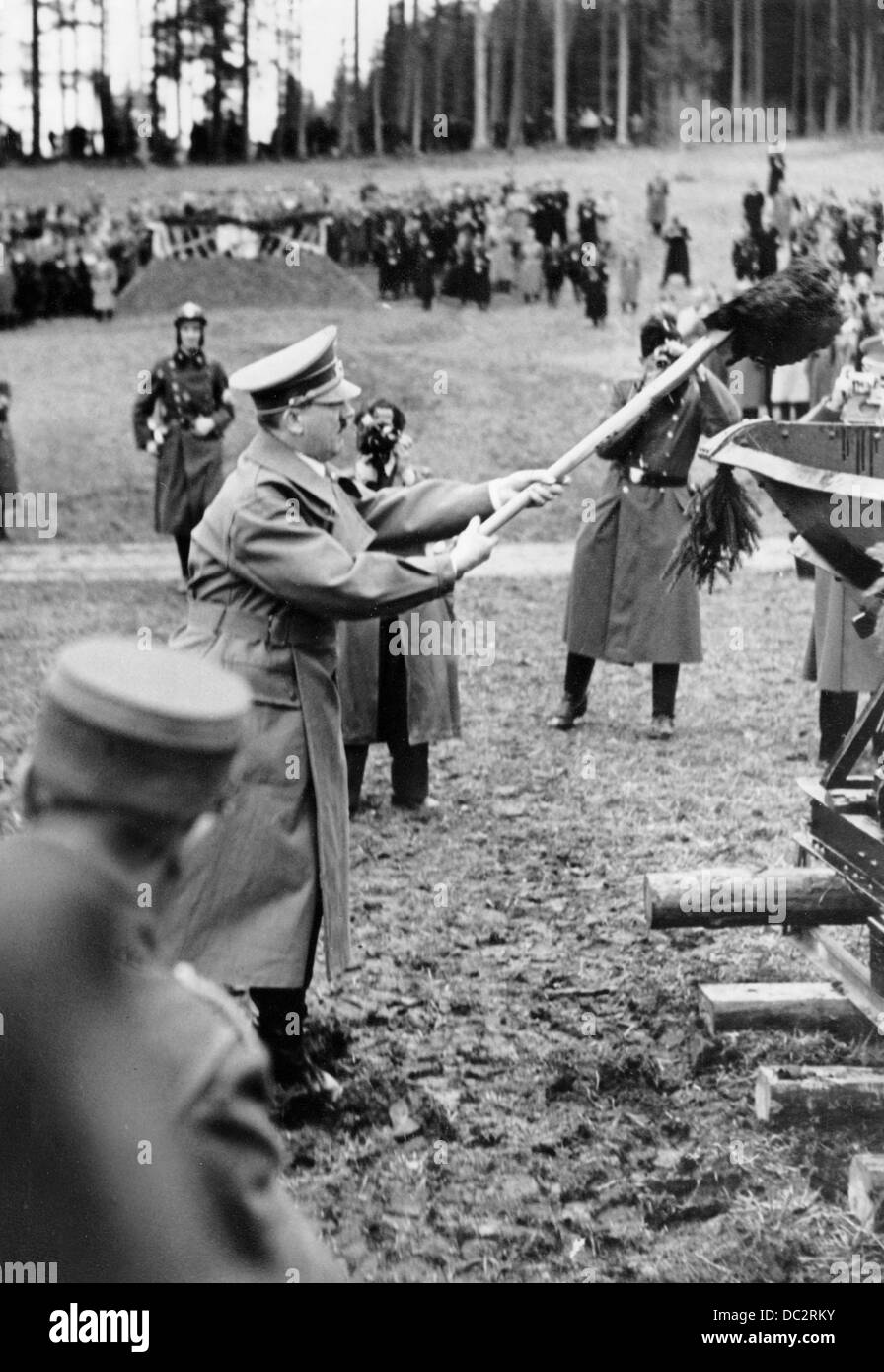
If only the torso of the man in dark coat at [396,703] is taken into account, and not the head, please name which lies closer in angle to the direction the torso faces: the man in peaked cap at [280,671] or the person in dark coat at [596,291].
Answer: the man in peaked cap

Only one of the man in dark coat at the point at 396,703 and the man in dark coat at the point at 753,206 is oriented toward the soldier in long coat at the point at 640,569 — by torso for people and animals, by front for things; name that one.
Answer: the man in dark coat at the point at 753,206

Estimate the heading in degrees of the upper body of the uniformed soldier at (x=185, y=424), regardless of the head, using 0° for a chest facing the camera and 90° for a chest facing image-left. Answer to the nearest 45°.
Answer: approximately 0°

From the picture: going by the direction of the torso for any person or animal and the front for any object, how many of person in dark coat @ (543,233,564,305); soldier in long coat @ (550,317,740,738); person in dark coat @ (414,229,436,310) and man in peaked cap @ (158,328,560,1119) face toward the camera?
3

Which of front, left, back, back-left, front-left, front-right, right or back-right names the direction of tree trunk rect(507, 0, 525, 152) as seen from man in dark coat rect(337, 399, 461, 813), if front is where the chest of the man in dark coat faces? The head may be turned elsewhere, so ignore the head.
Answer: back

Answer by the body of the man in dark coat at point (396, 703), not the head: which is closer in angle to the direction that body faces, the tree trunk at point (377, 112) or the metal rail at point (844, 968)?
the metal rail

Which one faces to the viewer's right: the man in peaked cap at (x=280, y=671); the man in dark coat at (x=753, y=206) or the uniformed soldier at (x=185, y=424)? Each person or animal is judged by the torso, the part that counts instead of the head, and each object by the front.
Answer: the man in peaked cap

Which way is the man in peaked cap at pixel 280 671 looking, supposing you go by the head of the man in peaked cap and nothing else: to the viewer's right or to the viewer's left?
to the viewer's right
